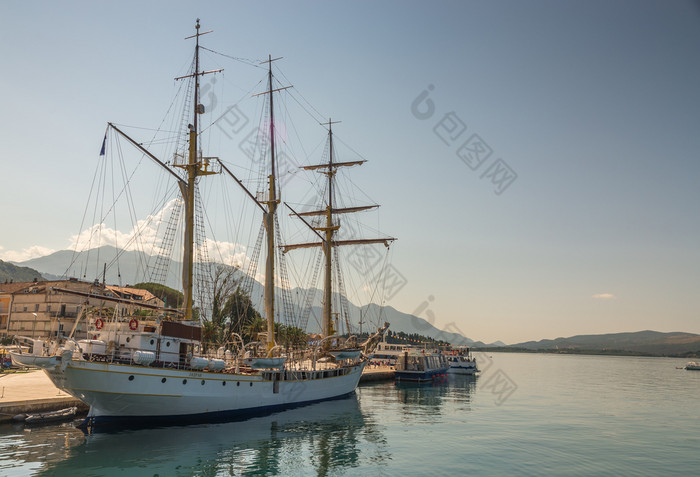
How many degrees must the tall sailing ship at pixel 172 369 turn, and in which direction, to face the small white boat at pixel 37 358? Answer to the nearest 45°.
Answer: approximately 180°

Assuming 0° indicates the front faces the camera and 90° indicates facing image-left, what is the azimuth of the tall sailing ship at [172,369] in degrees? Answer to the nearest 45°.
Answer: approximately 225°
